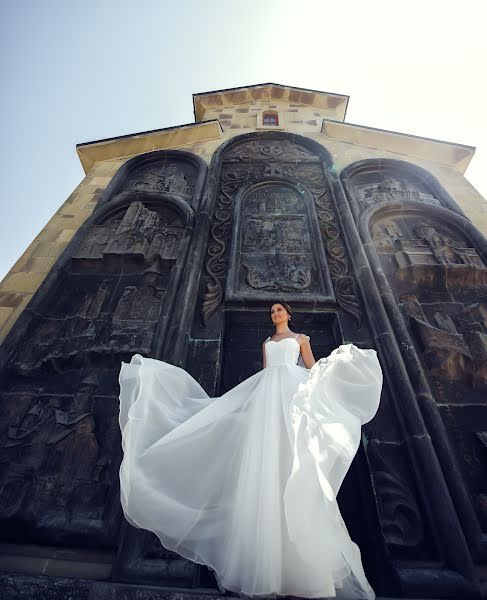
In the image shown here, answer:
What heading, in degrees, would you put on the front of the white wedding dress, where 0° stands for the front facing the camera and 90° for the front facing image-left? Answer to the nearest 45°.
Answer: approximately 0°

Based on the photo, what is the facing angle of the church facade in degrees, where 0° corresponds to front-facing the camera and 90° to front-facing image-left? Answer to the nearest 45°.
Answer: approximately 0°
